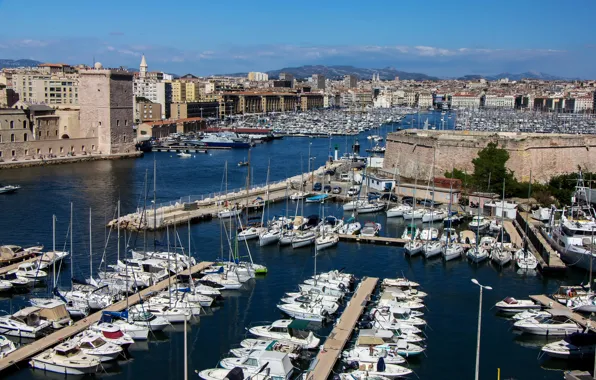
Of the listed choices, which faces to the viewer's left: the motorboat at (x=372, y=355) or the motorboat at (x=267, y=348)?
the motorboat at (x=267, y=348)

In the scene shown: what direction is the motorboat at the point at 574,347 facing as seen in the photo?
to the viewer's left

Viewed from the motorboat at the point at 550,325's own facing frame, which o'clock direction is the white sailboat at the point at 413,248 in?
the white sailboat at the point at 413,248 is roughly at 2 o'clock from the motorboat at the point at 550,325.

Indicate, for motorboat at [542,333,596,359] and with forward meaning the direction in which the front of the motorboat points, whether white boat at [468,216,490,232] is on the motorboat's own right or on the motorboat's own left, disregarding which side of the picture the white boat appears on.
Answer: on the motorboat's own right

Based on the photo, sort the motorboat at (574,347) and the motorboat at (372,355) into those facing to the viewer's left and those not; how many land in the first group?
1

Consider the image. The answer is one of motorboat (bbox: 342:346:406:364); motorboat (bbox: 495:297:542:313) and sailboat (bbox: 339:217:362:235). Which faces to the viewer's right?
motorboat (bbox: 342:346:406:364)

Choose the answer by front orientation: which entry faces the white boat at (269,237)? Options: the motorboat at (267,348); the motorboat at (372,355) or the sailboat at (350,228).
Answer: the sailboat at (350,228)

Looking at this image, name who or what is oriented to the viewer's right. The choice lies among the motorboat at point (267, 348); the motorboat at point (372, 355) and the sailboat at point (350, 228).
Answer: the motorboat at point (372, 355)

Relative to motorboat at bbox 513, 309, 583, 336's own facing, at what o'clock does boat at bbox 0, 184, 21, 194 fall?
The boat is roughly at 1 o'clock from the motorboat.

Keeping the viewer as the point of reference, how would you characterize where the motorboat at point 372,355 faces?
facing to the right of the viewer

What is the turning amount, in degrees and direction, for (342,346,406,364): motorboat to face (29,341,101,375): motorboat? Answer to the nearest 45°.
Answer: approximately 180°

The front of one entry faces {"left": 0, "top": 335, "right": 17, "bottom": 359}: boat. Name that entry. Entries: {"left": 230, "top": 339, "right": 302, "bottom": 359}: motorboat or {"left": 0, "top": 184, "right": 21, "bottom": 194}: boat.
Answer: the motorboat
